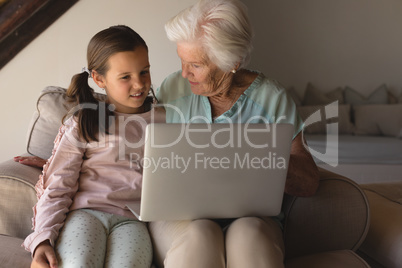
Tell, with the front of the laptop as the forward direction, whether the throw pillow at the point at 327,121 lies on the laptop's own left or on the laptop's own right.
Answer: on the laptop's own right

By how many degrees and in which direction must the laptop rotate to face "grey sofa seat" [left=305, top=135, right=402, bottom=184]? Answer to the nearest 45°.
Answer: approximately 90° to its right

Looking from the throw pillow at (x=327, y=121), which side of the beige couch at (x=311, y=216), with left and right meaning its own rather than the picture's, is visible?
back

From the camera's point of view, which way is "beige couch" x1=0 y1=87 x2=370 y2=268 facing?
toward the camera

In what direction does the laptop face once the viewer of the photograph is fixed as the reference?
facing away from the viewer and to the left of the viewer

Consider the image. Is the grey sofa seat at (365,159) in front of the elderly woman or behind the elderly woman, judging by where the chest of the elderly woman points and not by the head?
behind

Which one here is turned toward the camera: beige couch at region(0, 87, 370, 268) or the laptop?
the beige couch

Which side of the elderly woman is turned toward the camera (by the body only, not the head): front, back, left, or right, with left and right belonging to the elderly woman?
front

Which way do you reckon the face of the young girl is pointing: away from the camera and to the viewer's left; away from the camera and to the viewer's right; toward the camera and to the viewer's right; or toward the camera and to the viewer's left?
toward the camera and to the viewer's right

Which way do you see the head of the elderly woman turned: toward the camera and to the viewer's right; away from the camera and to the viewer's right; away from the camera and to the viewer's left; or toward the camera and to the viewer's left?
toward the camera and to the viewer's left

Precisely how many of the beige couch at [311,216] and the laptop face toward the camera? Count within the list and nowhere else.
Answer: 1

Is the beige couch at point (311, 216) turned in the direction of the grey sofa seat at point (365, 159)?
no
